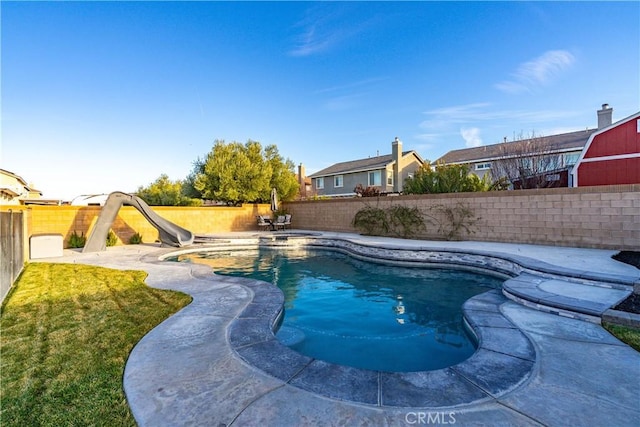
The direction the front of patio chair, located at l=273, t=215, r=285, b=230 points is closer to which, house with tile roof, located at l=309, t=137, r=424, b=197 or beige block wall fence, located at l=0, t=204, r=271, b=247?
the beige block wall fence

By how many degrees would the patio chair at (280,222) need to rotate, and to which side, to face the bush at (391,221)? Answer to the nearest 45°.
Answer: approximately 90° to its left

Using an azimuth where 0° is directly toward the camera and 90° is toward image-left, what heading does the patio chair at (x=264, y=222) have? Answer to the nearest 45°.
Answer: approximately 315°

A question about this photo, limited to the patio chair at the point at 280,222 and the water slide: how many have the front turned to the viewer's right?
1

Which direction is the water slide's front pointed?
to the viewer's right

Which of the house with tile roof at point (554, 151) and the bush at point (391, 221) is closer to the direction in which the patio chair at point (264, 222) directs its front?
the bush

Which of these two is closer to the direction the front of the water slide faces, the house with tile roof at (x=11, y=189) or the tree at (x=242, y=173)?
the tree
